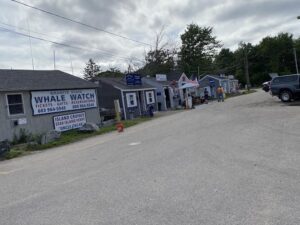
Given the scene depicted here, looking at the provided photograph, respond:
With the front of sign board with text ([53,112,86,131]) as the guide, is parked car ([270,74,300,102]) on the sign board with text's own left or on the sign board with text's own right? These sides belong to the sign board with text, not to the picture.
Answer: on the sign board with text's own left

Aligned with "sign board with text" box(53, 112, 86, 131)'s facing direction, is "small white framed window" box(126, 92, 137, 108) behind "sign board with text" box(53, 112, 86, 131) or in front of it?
behind

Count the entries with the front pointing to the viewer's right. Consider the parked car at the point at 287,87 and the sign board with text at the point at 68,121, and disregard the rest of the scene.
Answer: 1

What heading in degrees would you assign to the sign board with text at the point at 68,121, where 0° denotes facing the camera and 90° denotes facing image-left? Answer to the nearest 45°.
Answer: approximately 0°
